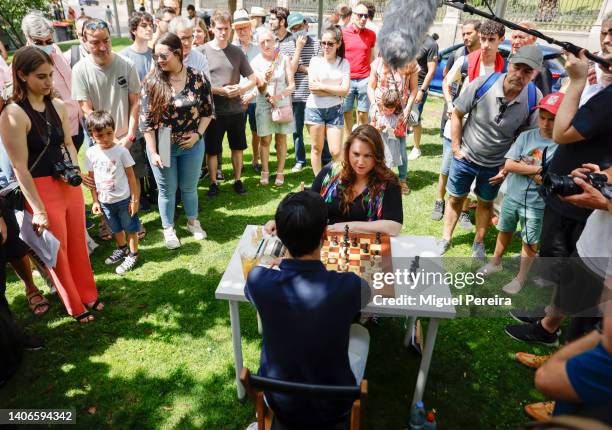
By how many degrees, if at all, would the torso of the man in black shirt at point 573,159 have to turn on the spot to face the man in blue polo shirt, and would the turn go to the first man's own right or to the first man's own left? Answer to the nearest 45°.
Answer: approximately 45° to the first man's own left

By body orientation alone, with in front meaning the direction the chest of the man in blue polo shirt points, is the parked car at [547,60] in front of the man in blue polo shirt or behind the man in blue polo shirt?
in front

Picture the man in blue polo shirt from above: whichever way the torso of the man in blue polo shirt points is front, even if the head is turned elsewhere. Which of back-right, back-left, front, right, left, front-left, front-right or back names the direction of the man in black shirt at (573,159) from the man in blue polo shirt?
front-right

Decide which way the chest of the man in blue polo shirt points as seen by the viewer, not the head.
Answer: away from the camera

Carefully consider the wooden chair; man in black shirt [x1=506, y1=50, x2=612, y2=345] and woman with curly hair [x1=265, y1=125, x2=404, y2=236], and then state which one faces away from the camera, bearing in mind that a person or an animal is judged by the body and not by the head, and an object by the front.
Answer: the wooden chair

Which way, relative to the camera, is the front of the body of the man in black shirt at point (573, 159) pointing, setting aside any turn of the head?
to the viewer's left

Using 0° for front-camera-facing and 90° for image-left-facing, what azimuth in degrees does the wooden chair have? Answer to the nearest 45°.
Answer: approximately 180°

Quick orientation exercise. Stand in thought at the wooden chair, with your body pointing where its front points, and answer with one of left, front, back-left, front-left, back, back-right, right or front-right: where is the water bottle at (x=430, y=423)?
front-right

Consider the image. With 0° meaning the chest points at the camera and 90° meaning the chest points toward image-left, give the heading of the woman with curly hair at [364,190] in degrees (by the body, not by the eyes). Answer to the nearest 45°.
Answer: approximately 0°

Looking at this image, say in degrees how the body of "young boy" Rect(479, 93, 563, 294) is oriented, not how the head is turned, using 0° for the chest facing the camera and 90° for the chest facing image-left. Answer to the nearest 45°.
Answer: approximately 45°

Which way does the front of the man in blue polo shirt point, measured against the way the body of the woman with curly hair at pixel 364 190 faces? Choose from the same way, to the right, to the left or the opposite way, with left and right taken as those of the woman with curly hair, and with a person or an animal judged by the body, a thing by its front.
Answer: the opposite way

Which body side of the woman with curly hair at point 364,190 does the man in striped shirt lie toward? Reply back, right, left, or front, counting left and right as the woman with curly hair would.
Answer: back

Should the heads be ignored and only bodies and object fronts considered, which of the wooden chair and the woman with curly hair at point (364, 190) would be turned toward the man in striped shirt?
the wooden chair

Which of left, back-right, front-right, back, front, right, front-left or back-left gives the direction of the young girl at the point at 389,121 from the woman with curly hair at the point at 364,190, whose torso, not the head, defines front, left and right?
back
